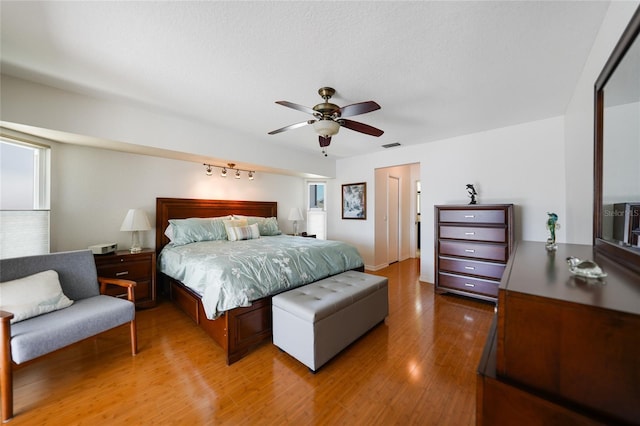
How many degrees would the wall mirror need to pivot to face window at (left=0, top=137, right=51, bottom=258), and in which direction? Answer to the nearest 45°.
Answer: approximately 45° to its left

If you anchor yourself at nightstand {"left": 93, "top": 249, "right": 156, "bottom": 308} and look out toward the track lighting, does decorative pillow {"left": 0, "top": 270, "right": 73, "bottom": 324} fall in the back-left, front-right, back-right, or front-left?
back-right

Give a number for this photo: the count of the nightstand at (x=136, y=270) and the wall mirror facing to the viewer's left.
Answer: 1

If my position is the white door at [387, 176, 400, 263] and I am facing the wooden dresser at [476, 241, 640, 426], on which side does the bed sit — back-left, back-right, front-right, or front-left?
front-right

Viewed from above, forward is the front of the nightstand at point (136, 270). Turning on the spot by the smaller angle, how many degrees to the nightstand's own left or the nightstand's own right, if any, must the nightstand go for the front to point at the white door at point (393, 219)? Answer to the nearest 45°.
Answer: approximately 45° to the nightstand's own left

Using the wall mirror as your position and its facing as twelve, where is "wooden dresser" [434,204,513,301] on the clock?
The wooden dresser is roughly at 2 o'clock from the wall mirror.

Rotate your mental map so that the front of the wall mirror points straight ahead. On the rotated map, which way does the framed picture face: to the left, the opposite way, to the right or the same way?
to the left

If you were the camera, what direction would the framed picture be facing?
facing the viewer and to the left of the viewer

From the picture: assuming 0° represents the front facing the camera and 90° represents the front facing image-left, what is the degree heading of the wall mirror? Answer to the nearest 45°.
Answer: approximately 90°

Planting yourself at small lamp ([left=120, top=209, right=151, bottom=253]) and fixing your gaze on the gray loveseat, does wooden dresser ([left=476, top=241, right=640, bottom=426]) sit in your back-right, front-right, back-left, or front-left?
front-left

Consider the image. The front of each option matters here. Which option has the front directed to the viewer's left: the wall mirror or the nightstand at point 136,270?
the wall mirror

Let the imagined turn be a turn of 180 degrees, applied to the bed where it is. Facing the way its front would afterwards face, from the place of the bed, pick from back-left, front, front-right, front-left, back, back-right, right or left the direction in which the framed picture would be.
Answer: right

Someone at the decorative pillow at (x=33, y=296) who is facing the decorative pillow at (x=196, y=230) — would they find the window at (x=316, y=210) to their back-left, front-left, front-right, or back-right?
front-right

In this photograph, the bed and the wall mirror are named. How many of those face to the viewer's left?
1

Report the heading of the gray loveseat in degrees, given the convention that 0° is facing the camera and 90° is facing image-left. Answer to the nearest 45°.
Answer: approximately 315°
